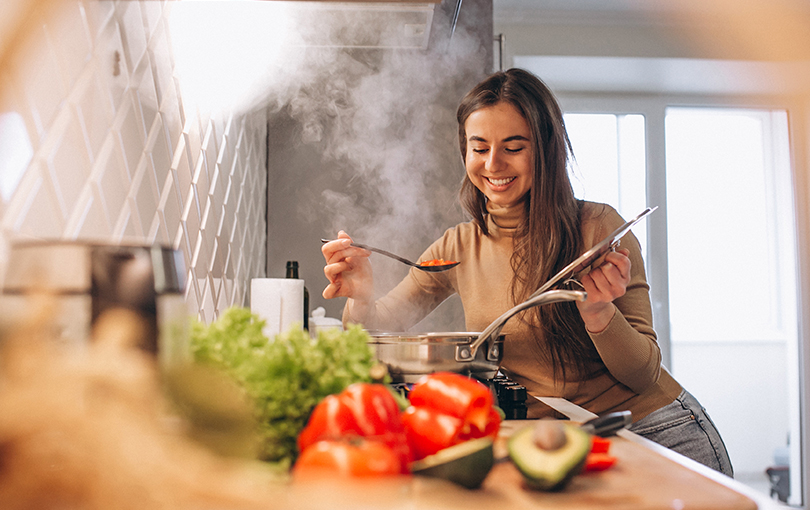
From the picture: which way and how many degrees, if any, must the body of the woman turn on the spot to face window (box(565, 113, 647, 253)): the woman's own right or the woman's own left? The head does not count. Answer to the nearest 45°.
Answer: approximately 135° to the woman's own right

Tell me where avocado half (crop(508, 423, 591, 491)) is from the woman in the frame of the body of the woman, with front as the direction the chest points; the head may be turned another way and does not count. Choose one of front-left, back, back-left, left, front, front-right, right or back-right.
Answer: front-left

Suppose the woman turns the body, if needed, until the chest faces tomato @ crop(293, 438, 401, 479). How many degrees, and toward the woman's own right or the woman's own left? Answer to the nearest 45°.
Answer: approximately 45° to the woman's own left

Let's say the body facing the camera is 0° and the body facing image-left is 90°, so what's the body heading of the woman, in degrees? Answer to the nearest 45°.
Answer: approximately 45°

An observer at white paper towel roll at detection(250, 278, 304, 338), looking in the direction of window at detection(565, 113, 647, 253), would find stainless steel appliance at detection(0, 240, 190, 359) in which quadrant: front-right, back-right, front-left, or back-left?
back-right

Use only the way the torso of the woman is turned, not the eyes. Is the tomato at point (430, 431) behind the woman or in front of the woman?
in front

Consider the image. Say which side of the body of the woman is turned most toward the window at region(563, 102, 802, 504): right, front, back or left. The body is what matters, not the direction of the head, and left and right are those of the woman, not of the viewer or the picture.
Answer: back

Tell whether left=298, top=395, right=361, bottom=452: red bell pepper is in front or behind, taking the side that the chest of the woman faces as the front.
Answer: in front

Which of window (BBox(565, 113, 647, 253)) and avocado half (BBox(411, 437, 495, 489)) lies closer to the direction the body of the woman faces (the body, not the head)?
the avocado half
